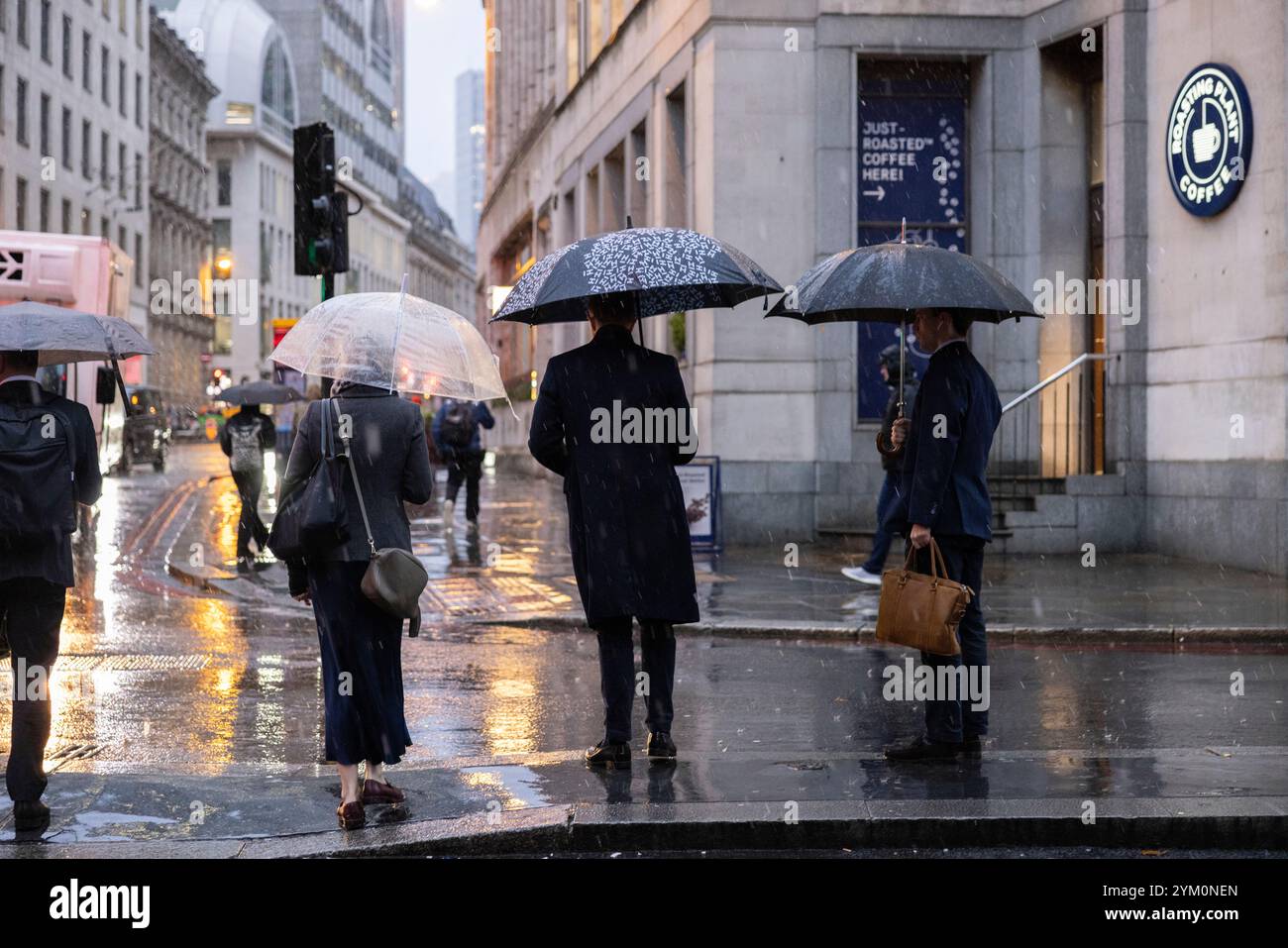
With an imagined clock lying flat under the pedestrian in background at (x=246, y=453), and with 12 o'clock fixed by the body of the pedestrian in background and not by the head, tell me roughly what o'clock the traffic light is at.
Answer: The traffic light is roughly at 6 o'clock from the pedestrian in background.

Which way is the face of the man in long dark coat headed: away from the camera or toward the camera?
away from the camera

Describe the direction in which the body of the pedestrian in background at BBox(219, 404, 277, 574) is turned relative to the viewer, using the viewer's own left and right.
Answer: facing away from the viewer

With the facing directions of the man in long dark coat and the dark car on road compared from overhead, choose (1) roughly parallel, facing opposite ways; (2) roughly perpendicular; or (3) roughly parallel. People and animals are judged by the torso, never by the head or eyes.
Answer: roughly parallel, facing opposite ways

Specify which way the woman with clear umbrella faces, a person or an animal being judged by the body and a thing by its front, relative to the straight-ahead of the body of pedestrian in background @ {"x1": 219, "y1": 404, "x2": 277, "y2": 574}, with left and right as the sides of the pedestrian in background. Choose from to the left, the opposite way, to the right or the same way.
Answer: the same way

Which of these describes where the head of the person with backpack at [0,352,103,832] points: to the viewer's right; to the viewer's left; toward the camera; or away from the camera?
away from the camera

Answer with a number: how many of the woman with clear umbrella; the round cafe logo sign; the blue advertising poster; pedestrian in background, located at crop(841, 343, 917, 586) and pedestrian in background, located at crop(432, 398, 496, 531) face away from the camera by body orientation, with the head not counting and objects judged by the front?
2

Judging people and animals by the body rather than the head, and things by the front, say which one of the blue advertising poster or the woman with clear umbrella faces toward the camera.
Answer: the blue advertising poster

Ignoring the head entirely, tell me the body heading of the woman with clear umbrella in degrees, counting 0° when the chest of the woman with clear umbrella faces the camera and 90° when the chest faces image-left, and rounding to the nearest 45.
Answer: approximately 180°

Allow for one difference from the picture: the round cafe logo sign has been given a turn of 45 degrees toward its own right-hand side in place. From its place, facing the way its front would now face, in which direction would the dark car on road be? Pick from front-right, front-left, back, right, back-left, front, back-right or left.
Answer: front-right

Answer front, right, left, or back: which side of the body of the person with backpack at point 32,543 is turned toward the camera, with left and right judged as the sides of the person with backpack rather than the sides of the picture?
back

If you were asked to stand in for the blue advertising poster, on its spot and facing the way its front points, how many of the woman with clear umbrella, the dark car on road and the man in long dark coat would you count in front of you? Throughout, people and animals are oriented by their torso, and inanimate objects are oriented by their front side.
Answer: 2

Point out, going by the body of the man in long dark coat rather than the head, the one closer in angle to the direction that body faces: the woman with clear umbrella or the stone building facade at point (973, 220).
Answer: the stone building facade

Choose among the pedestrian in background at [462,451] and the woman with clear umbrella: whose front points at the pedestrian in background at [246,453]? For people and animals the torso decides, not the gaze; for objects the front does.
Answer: the woman with clear umbrella

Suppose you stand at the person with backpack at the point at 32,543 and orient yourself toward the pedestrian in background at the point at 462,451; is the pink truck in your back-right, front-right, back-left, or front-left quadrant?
front-left

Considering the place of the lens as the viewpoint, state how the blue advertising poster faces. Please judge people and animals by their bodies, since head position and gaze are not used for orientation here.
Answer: facing the viewer
